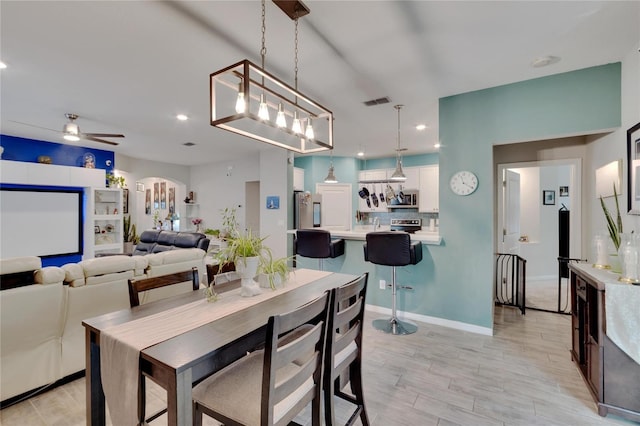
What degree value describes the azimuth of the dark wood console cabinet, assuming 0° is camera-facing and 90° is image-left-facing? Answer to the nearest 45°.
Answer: approximately 90°

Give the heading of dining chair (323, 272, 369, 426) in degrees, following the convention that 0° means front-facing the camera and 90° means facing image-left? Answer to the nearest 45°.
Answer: approximately 135°

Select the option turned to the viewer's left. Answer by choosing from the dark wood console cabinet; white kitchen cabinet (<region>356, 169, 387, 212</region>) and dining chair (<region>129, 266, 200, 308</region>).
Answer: the dark wood console cabinet

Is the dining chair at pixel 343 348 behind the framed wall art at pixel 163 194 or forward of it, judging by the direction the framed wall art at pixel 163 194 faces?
forward

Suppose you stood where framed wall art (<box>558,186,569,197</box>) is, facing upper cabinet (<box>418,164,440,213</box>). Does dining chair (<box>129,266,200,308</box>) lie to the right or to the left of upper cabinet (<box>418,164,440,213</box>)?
left

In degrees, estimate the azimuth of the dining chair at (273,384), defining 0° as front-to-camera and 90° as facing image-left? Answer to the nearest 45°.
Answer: approximately 135°

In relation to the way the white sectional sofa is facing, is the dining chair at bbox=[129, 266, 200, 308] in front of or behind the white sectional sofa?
behind

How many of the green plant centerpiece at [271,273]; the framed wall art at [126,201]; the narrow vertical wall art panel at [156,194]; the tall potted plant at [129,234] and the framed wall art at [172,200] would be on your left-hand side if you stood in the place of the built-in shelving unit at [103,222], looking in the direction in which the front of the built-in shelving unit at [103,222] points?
4

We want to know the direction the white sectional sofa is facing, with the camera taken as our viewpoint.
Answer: facing away from the viewer and to the left of the viewer

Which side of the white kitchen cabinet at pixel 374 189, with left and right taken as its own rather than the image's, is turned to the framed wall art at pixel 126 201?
right

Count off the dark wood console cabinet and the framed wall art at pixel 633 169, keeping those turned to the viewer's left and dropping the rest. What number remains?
2

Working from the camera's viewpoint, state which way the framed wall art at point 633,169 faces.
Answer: facing to the left of the viewer
